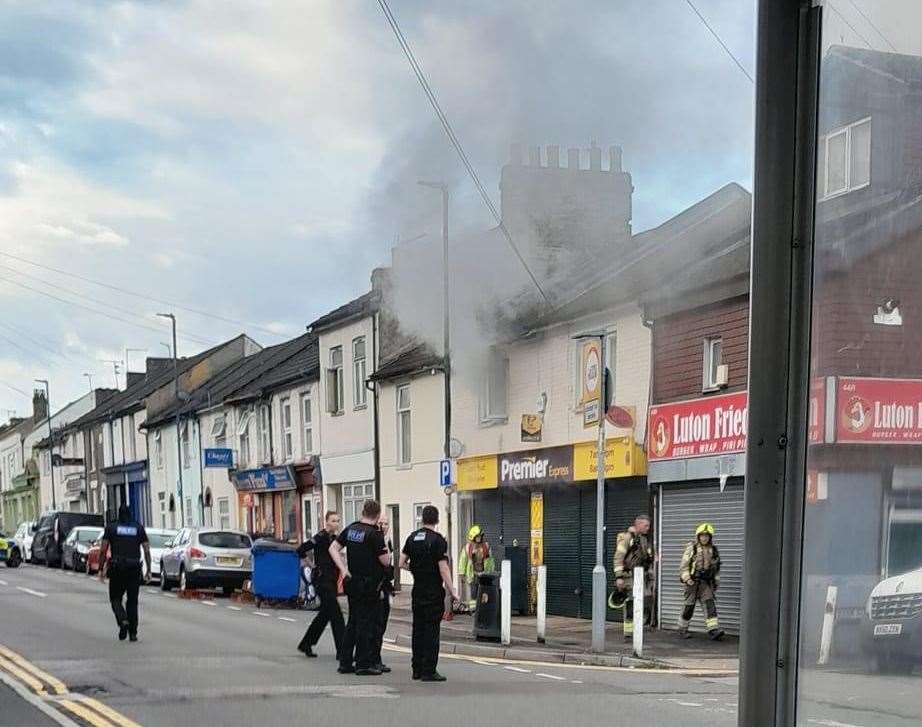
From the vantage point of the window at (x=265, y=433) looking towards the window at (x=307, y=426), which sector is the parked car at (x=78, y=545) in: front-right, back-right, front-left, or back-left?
back-right

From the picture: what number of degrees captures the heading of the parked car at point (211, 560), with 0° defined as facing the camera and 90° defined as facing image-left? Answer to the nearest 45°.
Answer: approximately 135°

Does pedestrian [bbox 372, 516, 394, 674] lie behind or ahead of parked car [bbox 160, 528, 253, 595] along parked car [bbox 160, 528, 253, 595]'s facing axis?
behind

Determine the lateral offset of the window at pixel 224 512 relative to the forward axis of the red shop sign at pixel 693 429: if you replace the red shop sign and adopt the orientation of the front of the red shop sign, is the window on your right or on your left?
on your right

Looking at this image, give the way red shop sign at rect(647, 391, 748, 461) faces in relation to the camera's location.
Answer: facing the viewer and to the left of the viewer

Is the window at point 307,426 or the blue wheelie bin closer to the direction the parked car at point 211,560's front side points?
the window

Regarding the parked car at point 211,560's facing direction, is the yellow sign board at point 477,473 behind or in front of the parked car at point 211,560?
behind
